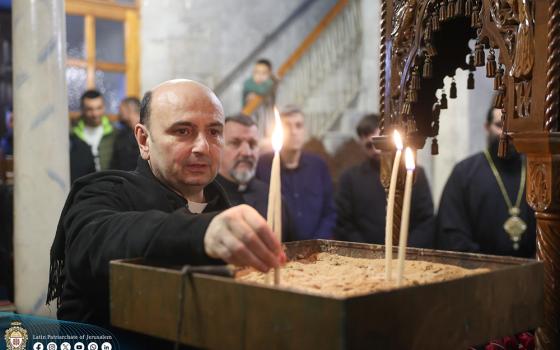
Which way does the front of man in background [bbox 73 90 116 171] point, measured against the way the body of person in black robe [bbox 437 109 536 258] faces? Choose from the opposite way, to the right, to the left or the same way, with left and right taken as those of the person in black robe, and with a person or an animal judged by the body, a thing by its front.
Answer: the same way

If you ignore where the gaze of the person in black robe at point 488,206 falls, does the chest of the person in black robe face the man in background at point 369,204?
no

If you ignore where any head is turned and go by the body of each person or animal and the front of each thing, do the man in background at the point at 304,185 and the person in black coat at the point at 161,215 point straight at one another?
no

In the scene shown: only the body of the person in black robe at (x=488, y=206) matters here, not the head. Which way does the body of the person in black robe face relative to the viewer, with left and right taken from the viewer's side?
facing the viewer and to the right of the viewer

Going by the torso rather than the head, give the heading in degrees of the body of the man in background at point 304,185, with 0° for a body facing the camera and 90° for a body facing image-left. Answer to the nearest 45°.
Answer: approximately 0°

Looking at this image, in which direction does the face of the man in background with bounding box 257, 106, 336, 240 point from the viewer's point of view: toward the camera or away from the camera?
toward the camera

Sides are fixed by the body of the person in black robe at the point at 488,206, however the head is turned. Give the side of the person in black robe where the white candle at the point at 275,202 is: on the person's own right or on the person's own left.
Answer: on the person's own right

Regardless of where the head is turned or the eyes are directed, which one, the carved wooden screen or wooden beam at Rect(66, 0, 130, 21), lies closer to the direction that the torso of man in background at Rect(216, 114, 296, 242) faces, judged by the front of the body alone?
the carved wooden screen

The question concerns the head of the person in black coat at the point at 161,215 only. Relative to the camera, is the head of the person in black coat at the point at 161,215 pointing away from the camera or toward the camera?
toward the camera

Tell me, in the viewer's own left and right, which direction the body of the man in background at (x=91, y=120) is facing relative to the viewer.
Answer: facing the viewer

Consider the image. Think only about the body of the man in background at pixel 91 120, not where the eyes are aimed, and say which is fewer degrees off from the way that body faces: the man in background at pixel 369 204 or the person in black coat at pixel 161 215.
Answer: the person in black coat

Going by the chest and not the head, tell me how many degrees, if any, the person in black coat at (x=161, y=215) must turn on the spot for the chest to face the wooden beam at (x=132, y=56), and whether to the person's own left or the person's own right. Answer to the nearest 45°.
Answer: approximately 135° to the person's own left

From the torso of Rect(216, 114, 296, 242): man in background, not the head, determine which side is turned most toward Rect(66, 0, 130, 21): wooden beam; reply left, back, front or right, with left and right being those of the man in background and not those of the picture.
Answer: back

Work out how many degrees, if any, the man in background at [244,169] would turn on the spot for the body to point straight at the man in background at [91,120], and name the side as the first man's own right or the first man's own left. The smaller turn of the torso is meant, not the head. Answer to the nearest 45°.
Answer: approximately 135° to the first man's own right

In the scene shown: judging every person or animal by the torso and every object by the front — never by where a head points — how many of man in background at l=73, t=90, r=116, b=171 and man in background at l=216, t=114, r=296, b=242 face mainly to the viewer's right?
0

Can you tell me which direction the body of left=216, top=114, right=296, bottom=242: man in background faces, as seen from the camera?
toward the camera

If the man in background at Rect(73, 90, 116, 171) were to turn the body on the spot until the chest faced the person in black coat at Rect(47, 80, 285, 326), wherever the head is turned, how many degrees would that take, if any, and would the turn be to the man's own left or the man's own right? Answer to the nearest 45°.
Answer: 0° — they already face them

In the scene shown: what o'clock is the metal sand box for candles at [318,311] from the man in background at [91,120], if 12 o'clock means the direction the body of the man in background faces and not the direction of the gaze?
The metal sand box for candles is roughly at 12 o'clock from the man in background.

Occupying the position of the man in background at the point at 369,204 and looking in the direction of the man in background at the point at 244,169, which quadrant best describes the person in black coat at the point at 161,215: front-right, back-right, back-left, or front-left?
front-left
